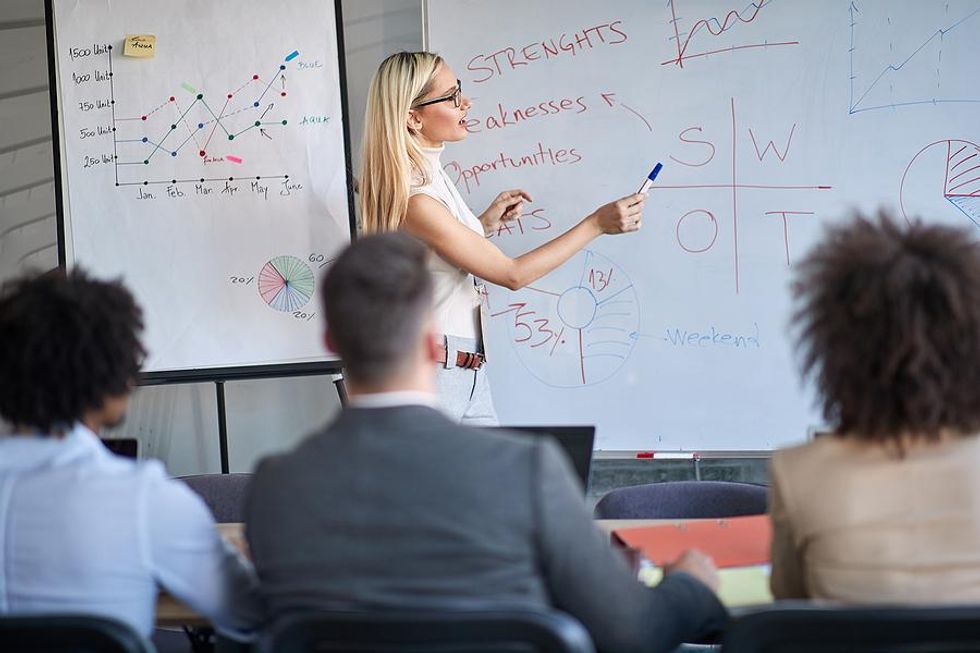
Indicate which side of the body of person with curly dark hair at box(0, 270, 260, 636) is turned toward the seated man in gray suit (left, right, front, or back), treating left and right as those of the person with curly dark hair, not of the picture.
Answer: right

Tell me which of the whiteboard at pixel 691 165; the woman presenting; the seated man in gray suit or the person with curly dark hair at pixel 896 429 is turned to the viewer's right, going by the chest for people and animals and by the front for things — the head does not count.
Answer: the woman presenting

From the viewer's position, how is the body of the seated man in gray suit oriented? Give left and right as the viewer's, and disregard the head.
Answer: facing away from the viewer

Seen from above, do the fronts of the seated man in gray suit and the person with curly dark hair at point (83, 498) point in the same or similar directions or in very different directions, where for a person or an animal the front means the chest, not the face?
same or similar directions

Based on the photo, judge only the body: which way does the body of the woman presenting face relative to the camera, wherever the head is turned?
to the viewer's right

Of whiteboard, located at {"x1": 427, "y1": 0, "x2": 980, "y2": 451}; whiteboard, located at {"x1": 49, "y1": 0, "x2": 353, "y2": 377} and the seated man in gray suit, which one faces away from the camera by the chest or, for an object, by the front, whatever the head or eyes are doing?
the seated man in gray suit

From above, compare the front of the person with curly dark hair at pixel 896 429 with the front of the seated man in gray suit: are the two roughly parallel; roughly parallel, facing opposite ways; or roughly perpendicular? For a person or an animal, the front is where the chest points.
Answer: roughly parallel

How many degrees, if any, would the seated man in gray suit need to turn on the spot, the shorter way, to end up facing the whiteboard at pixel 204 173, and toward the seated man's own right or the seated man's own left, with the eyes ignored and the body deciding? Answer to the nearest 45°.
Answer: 0° — they already face it

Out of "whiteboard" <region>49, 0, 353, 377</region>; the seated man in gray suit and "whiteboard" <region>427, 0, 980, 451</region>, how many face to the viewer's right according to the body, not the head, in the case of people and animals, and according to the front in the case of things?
0

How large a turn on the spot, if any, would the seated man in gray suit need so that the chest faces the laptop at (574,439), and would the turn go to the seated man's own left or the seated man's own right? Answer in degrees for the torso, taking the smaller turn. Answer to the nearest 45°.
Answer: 0° — they already face it

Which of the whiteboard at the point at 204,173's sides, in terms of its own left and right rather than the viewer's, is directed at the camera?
front

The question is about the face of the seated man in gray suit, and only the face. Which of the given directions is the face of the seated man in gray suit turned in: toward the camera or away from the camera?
away from the camera

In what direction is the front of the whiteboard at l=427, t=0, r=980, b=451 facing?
toward the camera

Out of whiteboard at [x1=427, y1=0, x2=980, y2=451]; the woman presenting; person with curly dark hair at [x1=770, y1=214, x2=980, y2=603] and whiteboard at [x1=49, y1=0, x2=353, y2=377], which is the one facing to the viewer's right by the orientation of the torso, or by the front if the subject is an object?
the woman presenting

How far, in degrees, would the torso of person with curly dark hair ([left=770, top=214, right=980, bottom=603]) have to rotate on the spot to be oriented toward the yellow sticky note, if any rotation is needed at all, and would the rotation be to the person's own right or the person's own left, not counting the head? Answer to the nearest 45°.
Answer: approximately 45° to the person's own left

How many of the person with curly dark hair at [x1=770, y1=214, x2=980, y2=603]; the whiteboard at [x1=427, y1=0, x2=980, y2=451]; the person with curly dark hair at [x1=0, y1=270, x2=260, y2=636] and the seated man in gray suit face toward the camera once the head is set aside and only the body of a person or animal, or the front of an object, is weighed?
1

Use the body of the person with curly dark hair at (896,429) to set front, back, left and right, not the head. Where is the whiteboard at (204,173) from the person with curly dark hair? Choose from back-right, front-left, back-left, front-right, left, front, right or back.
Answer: front-left

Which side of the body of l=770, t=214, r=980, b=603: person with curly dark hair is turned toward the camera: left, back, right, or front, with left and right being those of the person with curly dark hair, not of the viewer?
back
